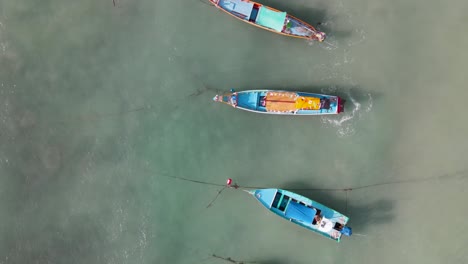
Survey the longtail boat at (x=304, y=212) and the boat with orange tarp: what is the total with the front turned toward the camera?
0

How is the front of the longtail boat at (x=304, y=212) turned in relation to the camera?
facing away from the viewer and to the left of the viewer

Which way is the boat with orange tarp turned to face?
to the viewer's left
